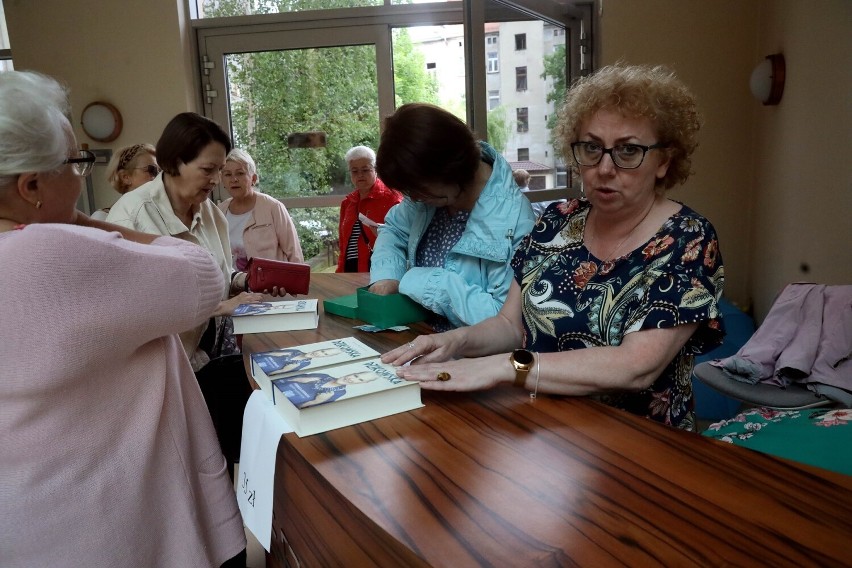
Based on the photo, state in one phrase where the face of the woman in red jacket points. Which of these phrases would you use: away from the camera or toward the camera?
toward the camera

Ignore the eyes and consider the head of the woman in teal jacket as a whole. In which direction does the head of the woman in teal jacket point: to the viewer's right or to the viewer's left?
to the viewer's left

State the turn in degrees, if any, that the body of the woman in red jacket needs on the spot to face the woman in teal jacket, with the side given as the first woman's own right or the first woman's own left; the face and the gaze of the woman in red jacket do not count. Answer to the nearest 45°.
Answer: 0° — they already face them

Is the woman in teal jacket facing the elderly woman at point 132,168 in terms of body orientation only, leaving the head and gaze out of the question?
no

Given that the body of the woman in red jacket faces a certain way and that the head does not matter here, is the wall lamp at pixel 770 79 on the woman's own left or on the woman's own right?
on the woman's own left

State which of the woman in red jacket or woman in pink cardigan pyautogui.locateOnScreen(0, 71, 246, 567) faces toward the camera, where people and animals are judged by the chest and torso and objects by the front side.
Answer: the woman in red jacket

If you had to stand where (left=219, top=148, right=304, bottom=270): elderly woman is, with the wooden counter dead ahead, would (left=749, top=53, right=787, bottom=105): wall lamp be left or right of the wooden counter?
left

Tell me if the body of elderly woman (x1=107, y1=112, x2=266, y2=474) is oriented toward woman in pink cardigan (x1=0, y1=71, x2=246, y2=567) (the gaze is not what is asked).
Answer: no

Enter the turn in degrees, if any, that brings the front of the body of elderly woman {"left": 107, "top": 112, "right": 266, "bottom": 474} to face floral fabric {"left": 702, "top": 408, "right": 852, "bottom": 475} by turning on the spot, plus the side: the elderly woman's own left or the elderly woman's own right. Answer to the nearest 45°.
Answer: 0° — they already face it

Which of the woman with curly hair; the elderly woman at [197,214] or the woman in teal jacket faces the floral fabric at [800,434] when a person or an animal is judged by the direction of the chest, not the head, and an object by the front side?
the elderly woman

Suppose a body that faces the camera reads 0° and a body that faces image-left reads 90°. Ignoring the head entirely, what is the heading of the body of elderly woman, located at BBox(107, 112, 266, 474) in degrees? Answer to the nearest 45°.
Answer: approximately 315°

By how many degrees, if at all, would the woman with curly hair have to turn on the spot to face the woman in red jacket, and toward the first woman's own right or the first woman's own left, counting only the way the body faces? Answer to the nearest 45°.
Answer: approximately 90° to the first woman's own right

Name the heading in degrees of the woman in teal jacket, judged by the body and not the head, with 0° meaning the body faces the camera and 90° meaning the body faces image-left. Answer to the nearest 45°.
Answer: approximately 45°

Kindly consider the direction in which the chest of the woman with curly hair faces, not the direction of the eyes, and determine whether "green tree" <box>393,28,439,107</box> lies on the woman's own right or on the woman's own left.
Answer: on the woman's own right

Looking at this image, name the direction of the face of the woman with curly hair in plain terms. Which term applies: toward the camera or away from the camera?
toward the camera

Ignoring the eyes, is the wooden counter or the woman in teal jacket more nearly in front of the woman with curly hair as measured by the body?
the wooden counter

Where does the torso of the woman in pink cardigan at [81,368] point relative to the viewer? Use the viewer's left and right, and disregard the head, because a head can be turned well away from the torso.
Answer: facing away from the viewer and to the right of the viewer

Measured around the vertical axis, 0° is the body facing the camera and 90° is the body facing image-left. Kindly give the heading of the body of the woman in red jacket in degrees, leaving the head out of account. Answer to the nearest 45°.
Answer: approximately 0°

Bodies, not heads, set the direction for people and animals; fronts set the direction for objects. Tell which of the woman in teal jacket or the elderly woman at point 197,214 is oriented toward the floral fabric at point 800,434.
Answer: the elderly woman

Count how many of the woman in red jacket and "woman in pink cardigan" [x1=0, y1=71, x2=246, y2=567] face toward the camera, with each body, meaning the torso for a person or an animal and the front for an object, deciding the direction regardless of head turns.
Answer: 1

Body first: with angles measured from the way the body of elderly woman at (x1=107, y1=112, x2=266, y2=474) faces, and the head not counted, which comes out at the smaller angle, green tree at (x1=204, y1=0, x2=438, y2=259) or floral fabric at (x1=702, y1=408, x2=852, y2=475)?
the floral fabric

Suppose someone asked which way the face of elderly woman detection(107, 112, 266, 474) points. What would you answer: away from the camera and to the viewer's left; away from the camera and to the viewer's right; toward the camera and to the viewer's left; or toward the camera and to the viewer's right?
toward the camera and to the viewer's right
